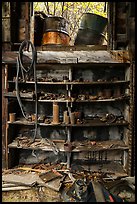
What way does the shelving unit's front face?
toward the camera
